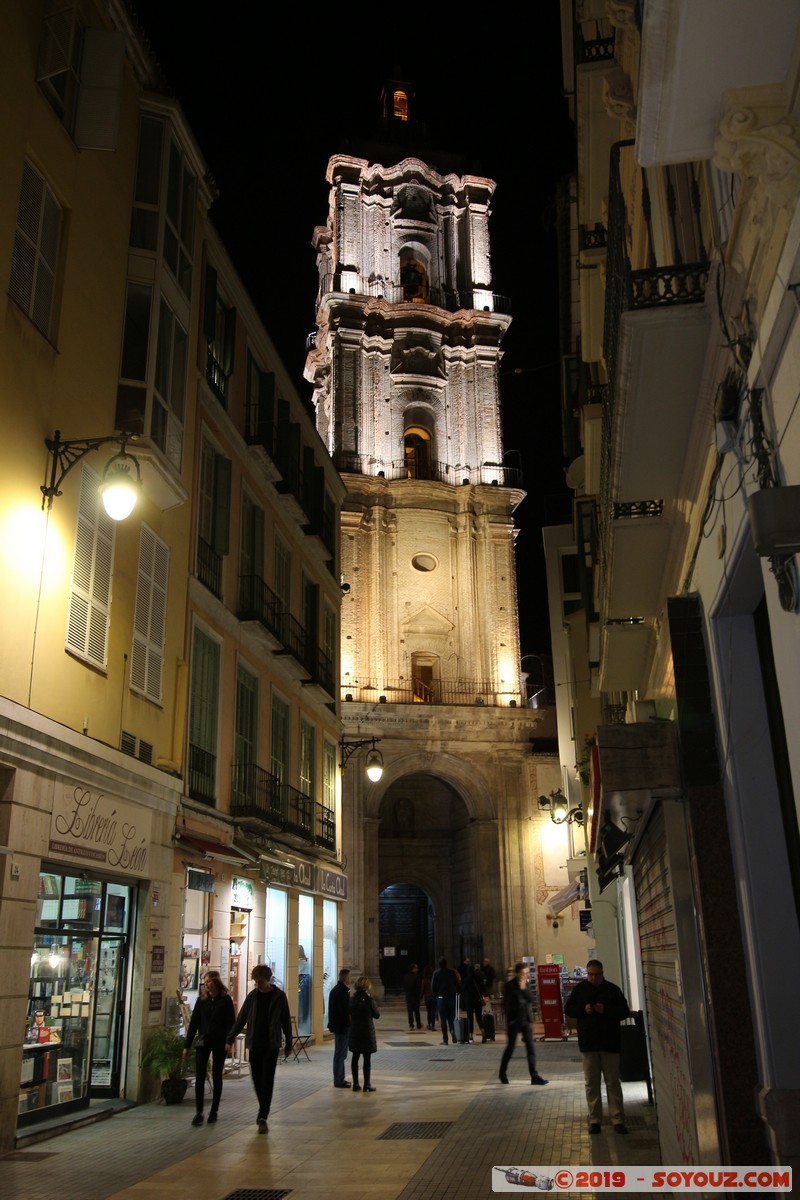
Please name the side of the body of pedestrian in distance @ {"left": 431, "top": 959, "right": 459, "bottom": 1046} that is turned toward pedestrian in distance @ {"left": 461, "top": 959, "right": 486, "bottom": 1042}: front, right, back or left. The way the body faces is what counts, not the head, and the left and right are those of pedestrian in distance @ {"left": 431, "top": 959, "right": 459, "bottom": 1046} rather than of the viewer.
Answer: right

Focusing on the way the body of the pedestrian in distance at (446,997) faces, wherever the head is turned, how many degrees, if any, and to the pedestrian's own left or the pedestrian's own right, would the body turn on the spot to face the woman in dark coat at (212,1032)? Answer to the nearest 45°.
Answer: approximately 180°

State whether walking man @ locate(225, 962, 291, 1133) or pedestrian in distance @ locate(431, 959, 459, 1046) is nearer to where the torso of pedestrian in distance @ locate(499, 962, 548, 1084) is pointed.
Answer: the walking man

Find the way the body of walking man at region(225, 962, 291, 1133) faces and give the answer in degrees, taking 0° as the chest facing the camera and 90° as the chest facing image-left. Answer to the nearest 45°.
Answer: approximately 0°

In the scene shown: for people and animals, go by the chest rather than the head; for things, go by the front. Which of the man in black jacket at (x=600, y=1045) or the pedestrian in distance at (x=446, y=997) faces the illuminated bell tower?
the pedestrian in distance

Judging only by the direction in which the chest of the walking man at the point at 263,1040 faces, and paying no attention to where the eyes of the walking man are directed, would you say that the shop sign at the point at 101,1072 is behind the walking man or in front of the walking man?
behind
